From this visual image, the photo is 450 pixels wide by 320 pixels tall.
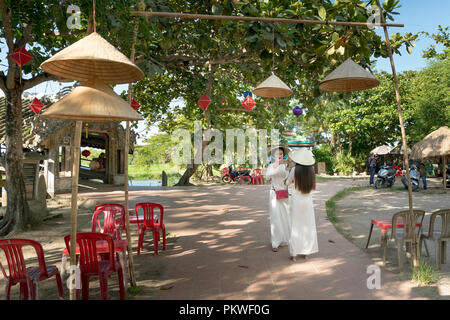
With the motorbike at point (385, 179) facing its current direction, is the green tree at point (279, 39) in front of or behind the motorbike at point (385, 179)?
in front

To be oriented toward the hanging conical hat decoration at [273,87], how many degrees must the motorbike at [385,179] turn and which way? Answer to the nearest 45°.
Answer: approximately 45° to its left

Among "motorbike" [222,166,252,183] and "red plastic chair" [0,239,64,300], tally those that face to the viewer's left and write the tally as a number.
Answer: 1

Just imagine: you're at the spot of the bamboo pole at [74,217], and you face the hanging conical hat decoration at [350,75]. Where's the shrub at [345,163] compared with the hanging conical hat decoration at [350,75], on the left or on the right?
left

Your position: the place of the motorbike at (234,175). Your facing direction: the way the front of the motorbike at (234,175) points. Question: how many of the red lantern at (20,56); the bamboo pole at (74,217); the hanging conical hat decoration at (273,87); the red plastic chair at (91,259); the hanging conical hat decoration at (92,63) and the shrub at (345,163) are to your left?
5

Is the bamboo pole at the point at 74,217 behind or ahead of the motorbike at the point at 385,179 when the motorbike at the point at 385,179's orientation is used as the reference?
ahead

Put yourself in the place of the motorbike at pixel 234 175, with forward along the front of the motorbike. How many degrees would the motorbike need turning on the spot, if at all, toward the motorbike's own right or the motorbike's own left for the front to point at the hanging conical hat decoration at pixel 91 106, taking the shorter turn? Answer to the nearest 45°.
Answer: approximately 90° to the motorbike's own left

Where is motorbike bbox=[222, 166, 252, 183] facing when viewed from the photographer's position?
facing to the left of the viewer
